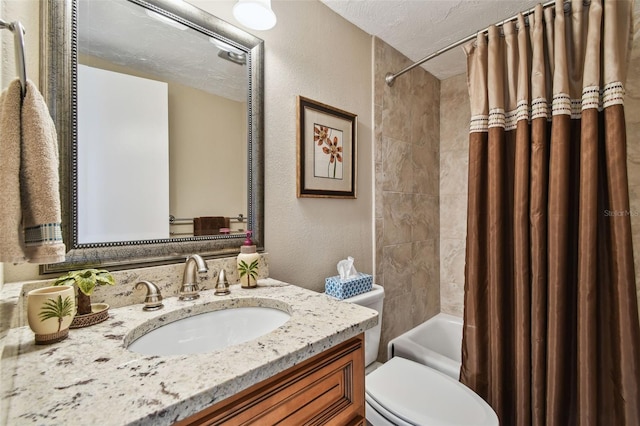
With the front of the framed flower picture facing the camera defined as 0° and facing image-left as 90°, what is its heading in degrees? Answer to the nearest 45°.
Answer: approximately 315°

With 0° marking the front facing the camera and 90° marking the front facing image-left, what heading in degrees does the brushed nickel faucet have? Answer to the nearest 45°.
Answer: approximately 315°

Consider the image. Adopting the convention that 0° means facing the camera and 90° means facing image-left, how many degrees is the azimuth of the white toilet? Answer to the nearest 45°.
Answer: approximately 315°

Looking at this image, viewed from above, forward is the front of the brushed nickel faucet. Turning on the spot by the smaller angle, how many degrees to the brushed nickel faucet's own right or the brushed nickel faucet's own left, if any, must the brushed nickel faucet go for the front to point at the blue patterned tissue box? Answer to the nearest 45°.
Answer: approximately 45° to the brushed nickel faucet's own left

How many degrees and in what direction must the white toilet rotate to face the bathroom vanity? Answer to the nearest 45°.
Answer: approximately 90° to its right

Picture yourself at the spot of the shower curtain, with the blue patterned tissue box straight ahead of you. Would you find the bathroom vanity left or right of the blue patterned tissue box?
left

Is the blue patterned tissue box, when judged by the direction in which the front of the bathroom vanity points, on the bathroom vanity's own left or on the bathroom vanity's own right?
on the bathroom vanity's own left
